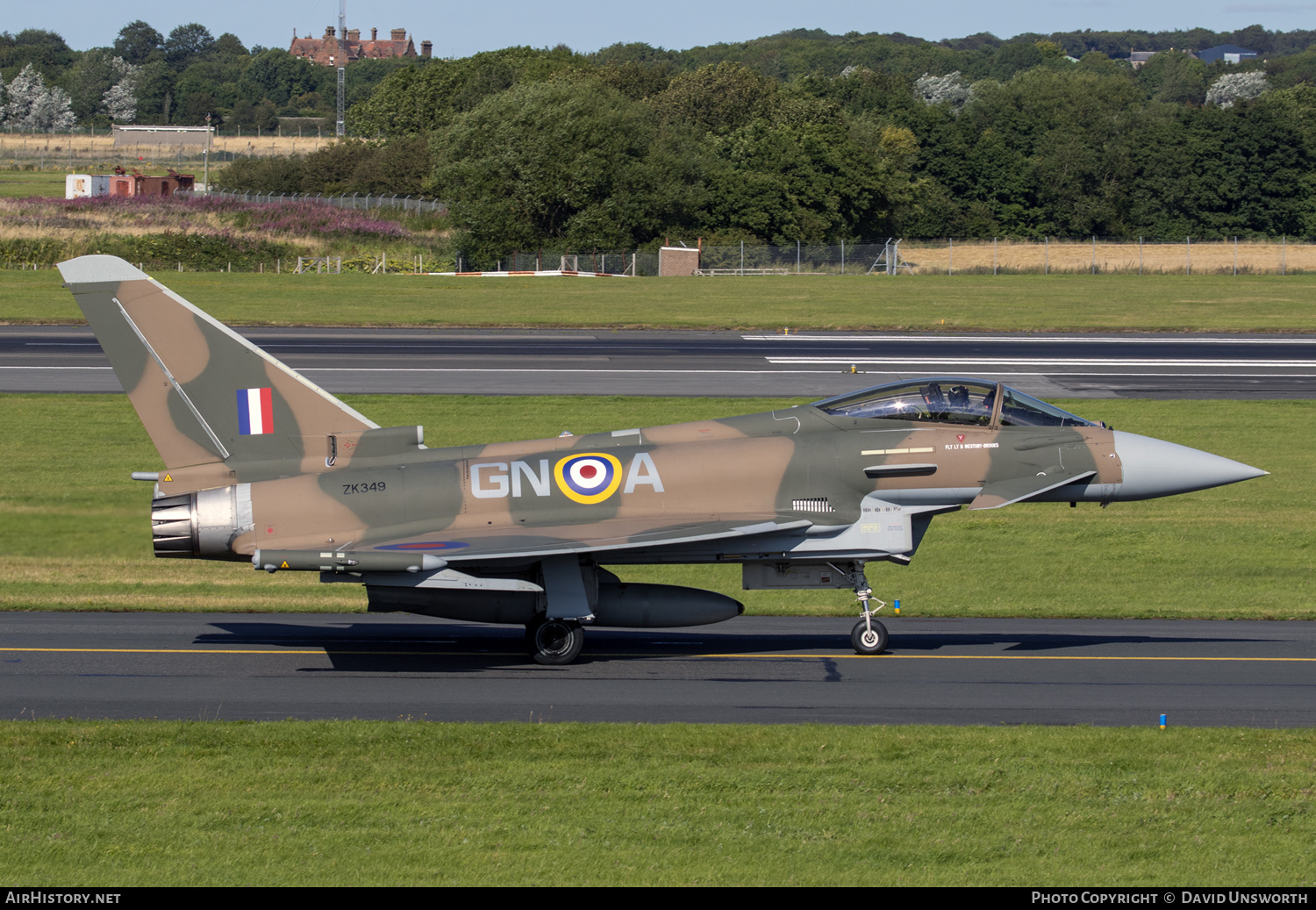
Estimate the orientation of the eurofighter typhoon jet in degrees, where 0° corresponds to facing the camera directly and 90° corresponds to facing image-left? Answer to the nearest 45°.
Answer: approximately 270°
